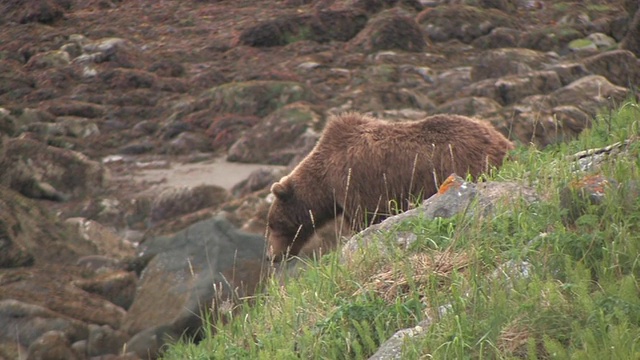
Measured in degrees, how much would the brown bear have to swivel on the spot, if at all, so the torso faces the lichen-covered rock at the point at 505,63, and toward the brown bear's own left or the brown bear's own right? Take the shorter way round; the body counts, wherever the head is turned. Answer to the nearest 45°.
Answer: approximately 90° to the brown bear's own right

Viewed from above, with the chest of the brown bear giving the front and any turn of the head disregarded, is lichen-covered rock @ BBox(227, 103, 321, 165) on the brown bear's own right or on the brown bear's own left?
on the brown bear's own right

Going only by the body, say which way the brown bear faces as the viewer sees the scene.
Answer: to the viewer's left

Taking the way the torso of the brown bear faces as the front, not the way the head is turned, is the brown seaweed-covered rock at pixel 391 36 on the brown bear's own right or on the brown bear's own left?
on the brown bear's own right

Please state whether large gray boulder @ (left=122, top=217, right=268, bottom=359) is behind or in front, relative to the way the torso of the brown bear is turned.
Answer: in front

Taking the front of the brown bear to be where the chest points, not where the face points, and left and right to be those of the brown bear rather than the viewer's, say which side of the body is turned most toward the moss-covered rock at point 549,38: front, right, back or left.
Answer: right

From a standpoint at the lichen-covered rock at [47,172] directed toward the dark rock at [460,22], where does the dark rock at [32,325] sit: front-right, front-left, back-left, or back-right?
back-right

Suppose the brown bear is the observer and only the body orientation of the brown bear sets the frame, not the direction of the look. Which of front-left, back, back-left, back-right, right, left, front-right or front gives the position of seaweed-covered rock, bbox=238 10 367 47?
right

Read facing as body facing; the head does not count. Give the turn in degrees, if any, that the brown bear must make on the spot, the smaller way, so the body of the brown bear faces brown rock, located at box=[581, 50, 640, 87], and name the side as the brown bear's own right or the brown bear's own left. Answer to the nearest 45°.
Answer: approximately 135° to the brown bear's own right
